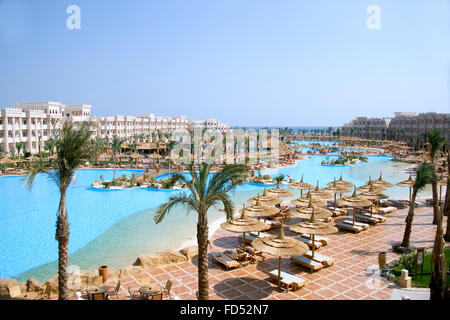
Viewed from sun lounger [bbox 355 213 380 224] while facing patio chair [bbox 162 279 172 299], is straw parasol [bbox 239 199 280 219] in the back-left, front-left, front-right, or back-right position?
front-right

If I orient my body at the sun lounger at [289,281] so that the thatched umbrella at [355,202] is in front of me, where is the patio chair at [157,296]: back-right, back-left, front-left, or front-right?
back-left

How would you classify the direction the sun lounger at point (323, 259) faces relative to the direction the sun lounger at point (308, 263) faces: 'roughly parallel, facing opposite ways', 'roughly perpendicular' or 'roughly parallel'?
roughly parallel

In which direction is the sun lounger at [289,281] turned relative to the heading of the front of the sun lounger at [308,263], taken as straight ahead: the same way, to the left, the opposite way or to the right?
the same way

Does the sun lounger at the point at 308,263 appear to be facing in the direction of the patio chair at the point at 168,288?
no
